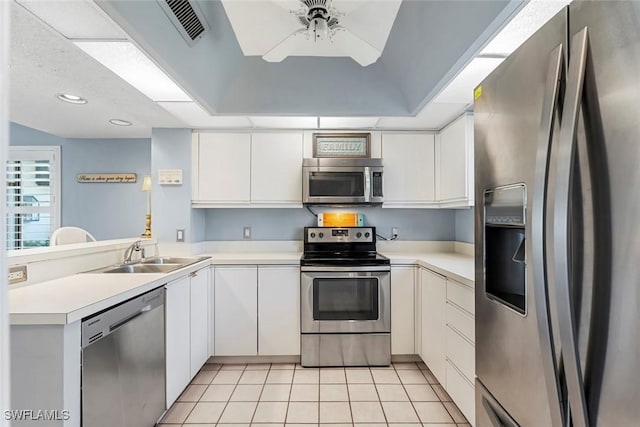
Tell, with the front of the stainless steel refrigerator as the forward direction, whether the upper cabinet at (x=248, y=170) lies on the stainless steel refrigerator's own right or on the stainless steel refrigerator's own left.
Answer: on the stainless steel refrigerator's own right

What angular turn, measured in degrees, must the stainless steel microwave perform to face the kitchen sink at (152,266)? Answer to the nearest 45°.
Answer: approximately 90° to its right

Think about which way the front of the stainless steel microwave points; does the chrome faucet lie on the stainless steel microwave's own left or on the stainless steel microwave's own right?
on the stainless steel microwave's own right

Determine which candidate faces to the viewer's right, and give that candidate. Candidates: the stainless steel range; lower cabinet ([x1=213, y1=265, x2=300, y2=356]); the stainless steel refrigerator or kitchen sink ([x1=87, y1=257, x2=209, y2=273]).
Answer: the kitchen sink

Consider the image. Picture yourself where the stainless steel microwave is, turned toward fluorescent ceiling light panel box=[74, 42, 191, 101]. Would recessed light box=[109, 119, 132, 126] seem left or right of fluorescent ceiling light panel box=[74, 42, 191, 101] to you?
right

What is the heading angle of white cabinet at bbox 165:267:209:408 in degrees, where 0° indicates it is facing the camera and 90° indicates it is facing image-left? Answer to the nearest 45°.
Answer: approximately 315°

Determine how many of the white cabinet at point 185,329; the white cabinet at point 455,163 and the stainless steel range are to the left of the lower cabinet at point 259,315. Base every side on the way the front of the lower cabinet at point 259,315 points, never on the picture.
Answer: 2

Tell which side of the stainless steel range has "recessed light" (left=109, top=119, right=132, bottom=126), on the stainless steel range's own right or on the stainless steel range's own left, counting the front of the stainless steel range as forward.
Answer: on the stainless steel range's own right

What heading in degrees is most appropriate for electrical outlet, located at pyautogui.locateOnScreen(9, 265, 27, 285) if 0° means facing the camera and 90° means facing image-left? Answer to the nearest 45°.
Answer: approximately 315°

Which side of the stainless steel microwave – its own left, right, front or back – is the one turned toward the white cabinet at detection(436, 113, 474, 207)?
left

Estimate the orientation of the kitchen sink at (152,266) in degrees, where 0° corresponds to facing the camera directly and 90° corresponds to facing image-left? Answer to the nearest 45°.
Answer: approximately 270°

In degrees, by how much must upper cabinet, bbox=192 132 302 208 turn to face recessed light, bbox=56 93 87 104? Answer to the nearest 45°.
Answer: approximately 90° to its right

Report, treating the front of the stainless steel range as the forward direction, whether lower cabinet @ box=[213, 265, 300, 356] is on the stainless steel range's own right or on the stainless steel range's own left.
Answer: on the stainless steel range's own right
